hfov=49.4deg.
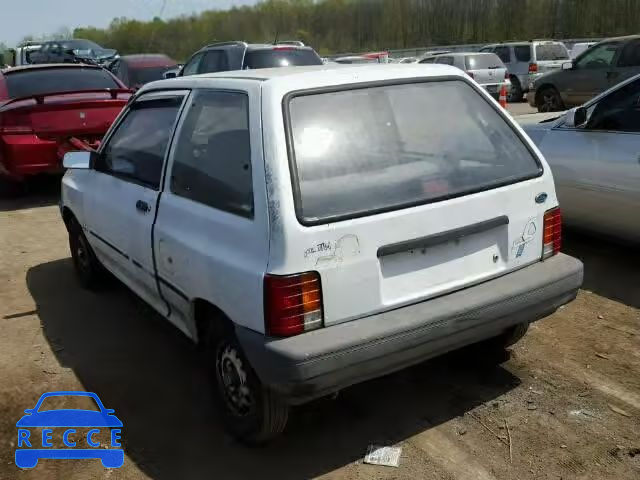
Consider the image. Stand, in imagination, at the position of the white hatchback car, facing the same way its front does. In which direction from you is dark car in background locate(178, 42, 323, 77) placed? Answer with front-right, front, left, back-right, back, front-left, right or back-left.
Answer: front-right

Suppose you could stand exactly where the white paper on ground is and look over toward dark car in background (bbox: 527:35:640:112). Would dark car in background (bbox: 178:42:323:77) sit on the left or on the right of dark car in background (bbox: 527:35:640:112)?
left

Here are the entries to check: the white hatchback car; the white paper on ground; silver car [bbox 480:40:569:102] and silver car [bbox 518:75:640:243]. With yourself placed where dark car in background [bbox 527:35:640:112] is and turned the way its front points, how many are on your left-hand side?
3

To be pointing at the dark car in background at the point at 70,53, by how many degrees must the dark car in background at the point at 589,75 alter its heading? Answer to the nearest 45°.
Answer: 0° — it already faces it

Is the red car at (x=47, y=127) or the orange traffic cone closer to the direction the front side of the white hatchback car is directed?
the red car

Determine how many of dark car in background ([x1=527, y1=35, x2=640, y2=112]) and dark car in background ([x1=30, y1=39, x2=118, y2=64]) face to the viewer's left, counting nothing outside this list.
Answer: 1

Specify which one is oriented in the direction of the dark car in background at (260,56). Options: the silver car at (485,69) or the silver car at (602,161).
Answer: the silver car at (602,161)

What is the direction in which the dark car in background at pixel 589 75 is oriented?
to the viewer's left

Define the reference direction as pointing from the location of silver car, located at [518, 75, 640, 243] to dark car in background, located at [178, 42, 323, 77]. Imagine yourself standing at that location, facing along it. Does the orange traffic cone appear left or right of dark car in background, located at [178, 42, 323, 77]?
right

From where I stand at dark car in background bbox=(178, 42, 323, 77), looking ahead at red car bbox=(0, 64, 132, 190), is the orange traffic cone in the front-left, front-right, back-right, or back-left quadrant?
back-left

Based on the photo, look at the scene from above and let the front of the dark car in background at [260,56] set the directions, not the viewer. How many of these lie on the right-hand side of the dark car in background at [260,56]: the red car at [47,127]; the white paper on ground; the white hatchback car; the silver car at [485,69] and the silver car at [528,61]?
2

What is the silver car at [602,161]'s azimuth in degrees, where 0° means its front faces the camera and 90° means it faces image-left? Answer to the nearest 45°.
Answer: approximately 135°
